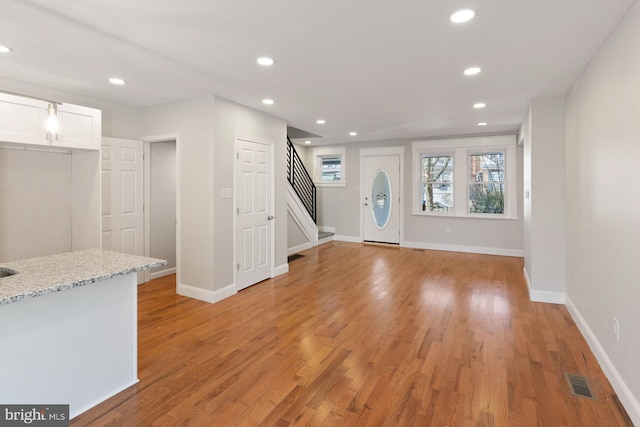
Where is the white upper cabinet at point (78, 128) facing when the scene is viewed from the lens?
facing the viewer and to the right of the viewer

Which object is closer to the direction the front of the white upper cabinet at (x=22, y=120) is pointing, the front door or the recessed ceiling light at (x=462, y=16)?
the recessed ceiling light

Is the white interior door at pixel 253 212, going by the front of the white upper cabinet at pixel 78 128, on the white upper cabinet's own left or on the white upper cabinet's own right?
on the white upper cabinet's own left

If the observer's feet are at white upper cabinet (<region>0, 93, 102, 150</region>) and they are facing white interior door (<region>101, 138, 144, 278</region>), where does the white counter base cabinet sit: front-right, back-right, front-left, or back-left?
back-right

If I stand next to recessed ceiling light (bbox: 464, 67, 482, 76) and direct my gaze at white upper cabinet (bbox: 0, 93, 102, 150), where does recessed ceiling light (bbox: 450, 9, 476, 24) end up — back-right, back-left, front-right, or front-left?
front-left

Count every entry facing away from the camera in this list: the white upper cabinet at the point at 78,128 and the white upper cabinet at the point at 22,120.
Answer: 0

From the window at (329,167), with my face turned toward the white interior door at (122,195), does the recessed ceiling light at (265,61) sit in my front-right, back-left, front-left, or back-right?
front-left

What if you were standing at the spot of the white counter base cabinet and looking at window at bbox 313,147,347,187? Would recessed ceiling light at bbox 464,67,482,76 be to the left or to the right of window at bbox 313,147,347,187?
right

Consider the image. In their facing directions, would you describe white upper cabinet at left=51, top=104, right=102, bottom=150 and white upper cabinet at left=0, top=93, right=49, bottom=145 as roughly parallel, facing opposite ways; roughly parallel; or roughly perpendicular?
roughly parallel
